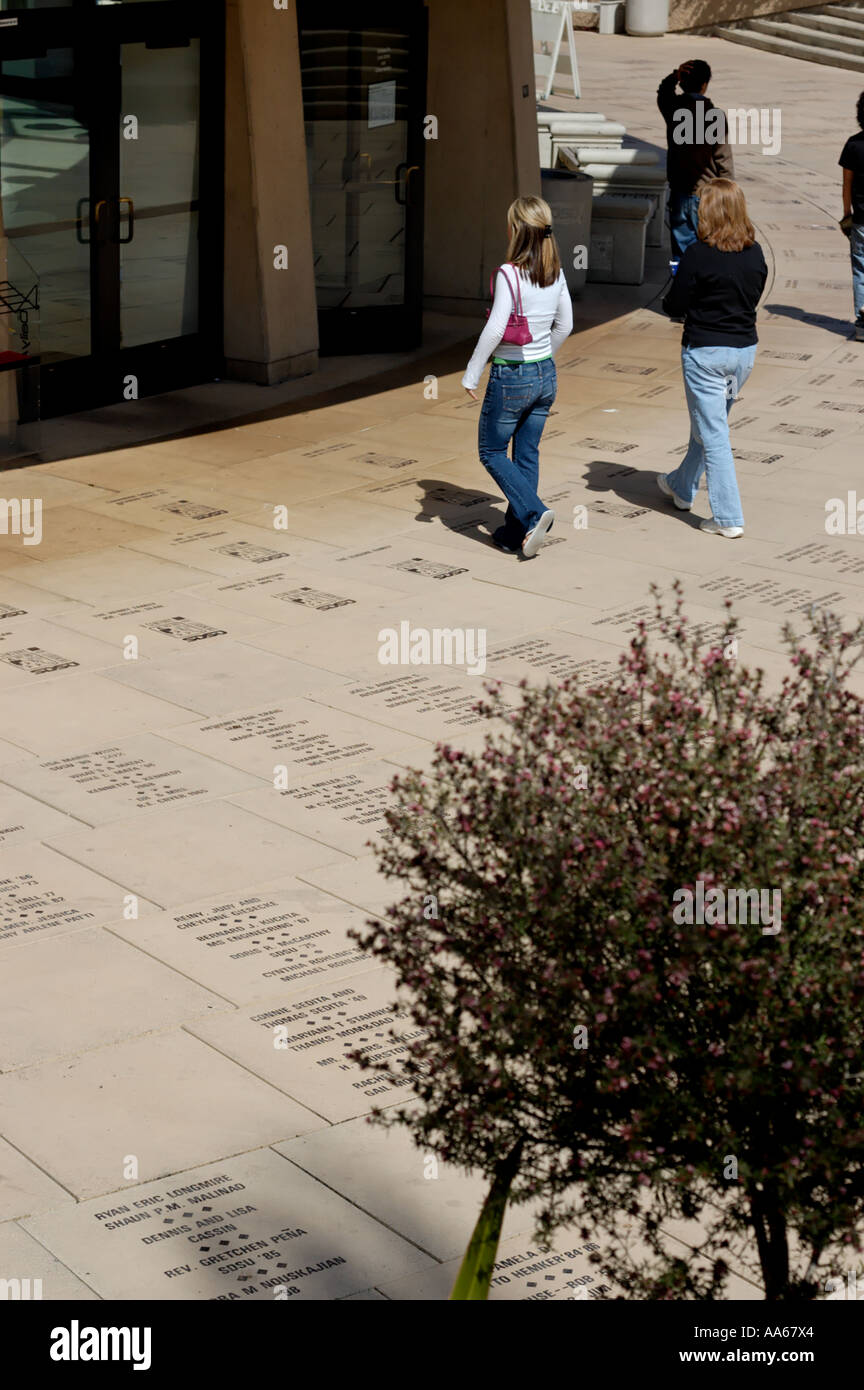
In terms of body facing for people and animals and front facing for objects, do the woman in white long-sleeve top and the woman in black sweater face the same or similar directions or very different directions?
same or similar directions

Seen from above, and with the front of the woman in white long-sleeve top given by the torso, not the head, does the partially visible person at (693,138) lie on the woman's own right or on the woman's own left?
on the woman's own right

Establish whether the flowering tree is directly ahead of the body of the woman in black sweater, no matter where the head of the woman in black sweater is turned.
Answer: no

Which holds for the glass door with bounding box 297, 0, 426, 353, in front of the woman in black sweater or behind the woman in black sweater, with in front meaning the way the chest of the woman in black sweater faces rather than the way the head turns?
in front

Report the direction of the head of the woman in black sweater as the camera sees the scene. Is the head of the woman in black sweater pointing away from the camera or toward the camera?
away from the camera

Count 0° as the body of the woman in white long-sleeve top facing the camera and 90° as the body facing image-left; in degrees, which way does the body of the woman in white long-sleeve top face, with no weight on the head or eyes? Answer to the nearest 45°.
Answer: approximately 135°

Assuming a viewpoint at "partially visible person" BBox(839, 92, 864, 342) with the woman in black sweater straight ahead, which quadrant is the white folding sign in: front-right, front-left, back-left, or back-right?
back-right

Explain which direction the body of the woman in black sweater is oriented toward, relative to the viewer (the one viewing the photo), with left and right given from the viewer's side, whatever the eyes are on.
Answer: facing away from the viewer and to the left of the viewer

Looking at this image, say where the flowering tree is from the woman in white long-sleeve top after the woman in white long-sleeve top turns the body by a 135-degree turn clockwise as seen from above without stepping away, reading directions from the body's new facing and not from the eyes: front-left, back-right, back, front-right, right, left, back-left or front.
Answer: right

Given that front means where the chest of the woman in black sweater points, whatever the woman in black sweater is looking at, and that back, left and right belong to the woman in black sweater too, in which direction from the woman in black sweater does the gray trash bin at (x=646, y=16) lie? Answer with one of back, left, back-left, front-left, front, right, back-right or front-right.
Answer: front-right

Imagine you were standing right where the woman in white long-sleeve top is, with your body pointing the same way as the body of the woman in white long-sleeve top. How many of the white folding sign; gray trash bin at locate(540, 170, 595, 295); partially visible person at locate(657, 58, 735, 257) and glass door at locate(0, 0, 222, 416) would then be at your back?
0

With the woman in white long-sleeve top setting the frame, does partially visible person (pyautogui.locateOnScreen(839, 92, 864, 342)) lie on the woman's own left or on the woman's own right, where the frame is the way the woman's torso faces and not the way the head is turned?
on the woman's own right

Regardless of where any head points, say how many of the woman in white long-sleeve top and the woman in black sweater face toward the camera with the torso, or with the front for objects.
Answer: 0

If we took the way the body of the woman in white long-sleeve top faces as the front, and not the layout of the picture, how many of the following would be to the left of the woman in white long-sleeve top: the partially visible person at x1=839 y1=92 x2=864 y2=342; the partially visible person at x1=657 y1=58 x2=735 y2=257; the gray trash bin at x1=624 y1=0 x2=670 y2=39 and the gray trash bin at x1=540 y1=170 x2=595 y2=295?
0

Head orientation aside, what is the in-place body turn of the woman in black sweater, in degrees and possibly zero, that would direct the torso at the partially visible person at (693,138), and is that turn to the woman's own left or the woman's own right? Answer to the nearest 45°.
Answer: approximately 45° to the woman's own right
